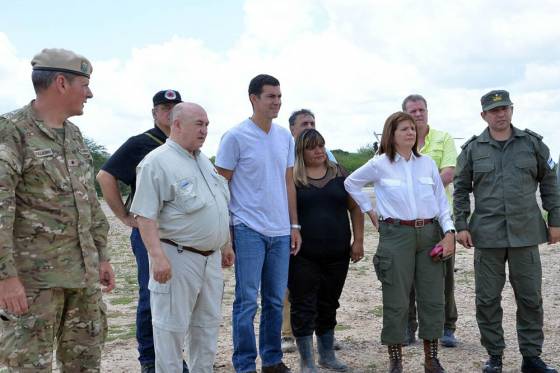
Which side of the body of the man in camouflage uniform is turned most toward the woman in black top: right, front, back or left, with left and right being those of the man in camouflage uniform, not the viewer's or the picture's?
left

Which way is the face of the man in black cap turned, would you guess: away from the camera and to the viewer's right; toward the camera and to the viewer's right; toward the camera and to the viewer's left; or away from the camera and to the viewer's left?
toward the camera and to the viewer's right

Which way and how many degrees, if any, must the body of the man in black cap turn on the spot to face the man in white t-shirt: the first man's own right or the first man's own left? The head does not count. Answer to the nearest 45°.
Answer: approximately 45° to the first man's own left

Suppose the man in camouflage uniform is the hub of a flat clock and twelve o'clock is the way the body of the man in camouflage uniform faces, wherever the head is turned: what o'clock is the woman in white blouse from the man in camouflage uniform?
The woman in white blouse is roughly at 10 o'clock from the man in camouflage uniform.

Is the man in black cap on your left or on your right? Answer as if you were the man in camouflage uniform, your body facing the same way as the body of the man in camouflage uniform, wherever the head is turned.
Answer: on your left

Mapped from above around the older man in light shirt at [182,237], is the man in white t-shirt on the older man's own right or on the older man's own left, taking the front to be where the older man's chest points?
on the older man's own left

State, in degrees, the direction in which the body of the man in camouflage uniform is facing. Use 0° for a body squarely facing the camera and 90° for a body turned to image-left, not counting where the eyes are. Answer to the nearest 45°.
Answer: approximately 315°

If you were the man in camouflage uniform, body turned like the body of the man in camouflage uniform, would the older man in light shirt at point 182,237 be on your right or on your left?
on your left
